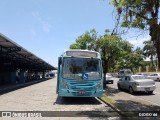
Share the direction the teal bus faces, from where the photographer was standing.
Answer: facing the viewer

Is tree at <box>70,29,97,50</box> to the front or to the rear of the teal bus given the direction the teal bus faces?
to the rear

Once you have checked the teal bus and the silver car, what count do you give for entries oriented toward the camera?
1

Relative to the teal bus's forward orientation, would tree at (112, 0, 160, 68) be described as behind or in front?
in front

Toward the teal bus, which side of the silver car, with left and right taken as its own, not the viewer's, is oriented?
left

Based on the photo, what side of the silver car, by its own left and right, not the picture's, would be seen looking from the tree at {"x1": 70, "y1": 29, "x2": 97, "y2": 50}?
front
